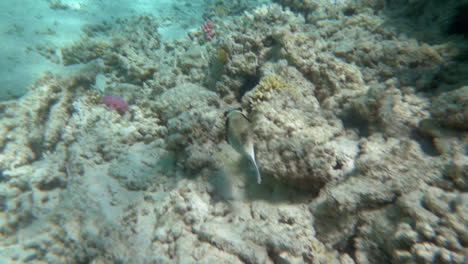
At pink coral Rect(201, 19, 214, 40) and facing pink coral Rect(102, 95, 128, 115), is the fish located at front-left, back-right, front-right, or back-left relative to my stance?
front-left

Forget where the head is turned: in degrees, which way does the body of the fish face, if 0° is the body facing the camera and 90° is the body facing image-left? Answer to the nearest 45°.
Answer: approximately 135°

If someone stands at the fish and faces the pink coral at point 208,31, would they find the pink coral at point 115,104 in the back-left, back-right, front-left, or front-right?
front-left

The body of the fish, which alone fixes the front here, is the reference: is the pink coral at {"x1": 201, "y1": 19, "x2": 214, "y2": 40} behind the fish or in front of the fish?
in front

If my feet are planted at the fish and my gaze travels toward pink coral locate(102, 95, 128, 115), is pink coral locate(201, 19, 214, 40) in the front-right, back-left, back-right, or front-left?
front-right

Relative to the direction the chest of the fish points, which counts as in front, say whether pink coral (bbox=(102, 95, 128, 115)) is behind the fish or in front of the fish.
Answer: in front
